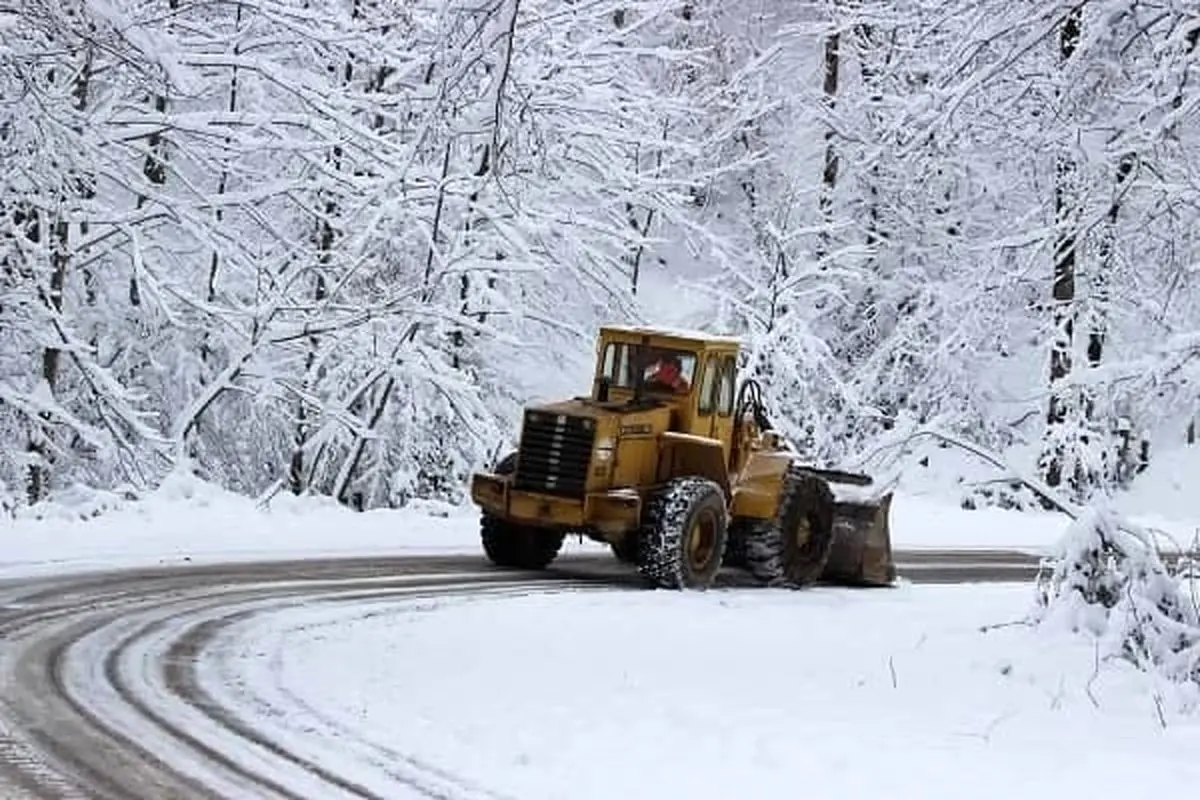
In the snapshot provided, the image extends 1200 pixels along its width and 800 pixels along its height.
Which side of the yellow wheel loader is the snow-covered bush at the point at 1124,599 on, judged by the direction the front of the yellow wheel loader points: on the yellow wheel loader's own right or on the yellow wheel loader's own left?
on the yellow wheel loader's own right

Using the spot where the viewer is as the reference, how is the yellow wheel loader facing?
facing away from the viewer and to the right of the viewer
